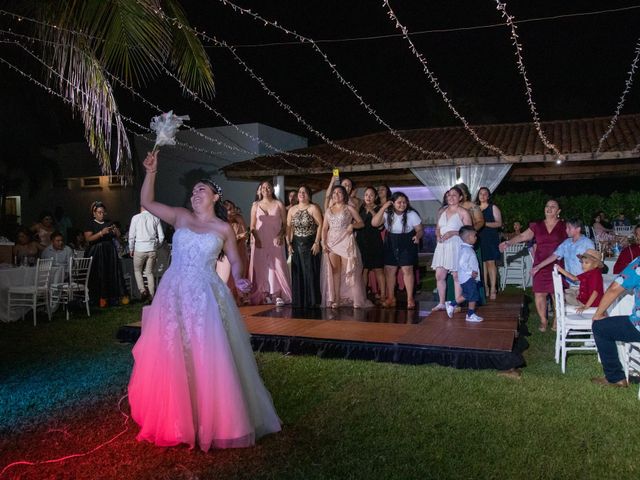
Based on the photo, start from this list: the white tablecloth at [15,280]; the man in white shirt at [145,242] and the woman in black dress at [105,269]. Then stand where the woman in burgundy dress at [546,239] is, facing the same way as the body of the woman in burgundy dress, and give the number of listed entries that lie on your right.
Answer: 3

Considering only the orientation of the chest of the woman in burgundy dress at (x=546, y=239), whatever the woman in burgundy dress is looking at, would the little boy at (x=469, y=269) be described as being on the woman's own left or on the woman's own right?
on the woman's own right

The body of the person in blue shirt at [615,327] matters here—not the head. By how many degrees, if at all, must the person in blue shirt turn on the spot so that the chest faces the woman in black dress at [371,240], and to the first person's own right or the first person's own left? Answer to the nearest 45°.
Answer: approximately 45° to the first person's own right

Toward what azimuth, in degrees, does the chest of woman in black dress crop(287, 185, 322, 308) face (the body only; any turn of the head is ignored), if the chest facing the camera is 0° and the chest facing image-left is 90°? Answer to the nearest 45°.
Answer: approximately 0°

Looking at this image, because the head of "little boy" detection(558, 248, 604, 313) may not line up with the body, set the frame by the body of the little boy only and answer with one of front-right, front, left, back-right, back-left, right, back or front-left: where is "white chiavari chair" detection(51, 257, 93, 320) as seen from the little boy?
front-right

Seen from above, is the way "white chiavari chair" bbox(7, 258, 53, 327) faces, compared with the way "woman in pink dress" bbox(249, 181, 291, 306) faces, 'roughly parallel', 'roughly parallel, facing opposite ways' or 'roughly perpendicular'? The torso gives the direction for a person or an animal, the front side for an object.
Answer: roughly perpendicular

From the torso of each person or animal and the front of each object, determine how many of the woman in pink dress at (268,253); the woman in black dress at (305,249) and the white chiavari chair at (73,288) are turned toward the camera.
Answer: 2

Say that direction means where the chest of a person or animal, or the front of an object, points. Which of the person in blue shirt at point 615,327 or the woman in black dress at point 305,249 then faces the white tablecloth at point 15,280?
the person in blue shirt

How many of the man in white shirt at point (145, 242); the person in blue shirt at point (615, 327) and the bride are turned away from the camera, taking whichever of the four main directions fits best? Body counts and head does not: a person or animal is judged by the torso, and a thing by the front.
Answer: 1

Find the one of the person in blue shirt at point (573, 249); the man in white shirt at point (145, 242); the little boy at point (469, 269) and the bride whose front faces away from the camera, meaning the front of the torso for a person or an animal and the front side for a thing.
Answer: the man in white shirt

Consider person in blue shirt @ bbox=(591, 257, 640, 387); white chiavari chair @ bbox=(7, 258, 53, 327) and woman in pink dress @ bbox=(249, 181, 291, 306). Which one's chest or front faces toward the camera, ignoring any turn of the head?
the woman in pink dress

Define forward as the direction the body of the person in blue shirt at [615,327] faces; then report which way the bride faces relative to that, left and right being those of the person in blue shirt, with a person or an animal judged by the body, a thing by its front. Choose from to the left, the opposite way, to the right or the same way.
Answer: to the left

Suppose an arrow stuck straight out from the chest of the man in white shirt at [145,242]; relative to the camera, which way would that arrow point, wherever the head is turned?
away from the camera
